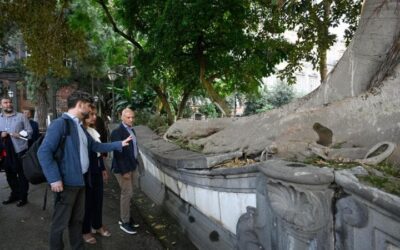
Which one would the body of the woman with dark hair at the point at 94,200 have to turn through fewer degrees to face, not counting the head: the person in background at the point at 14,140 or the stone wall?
the stone wall

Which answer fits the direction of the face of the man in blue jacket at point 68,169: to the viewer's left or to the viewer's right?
to the viewer's right

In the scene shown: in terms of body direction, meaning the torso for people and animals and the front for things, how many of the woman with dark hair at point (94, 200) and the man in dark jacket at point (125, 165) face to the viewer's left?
0

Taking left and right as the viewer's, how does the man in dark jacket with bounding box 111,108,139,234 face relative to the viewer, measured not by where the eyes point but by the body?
facing the viewer and to the right of the viewer

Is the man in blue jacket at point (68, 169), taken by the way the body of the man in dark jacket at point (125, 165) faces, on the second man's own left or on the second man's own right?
on the second man's own right

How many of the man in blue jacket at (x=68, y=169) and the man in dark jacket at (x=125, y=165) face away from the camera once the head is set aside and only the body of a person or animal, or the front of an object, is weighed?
0

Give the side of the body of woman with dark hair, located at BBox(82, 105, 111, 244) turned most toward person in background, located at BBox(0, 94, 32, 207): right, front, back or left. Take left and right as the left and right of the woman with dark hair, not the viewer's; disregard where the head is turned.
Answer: back

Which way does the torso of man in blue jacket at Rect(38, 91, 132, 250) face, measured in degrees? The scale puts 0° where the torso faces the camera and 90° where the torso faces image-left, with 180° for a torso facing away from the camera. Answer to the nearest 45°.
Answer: approximately 270°
